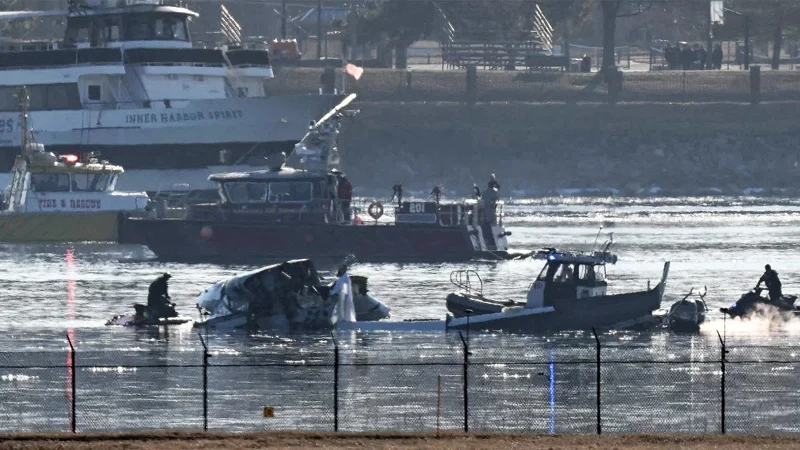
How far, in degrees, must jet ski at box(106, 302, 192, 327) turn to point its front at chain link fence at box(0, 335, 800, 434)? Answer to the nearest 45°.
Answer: approximately 135° to its left

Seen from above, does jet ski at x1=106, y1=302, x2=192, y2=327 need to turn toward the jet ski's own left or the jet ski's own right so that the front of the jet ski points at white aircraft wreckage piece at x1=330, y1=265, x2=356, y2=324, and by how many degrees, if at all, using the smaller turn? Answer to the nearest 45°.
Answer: approximately 180°
